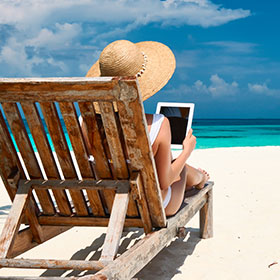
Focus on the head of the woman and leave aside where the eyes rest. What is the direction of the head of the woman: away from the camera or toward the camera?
away from the camera

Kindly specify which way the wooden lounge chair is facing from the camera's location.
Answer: facing away from the viewer and to the right of the viewer

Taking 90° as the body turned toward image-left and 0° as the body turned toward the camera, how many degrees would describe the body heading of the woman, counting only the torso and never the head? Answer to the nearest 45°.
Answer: approximately 225°
